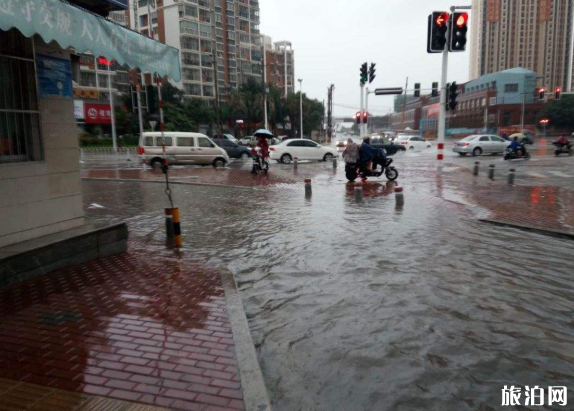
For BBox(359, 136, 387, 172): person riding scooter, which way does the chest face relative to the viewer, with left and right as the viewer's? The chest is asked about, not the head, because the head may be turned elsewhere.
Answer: facing to the right of the viewer

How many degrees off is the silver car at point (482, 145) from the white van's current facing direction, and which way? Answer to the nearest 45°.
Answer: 0° — it already faces it

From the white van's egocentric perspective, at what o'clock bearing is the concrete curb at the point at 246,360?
The concrete curb is roughly at 3 o'clock from the white van.

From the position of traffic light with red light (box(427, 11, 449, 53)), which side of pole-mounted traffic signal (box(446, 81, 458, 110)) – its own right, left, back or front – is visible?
right

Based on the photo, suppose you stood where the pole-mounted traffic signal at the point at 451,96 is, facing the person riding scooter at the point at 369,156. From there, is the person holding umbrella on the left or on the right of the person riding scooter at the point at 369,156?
right

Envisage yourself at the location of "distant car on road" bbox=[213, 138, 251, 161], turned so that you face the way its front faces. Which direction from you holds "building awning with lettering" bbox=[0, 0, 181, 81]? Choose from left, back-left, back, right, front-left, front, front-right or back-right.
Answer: right

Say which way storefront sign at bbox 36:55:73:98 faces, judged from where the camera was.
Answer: facing the viewer and to the right of the viewer

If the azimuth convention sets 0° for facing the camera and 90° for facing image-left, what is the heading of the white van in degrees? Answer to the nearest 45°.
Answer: approximately 270°

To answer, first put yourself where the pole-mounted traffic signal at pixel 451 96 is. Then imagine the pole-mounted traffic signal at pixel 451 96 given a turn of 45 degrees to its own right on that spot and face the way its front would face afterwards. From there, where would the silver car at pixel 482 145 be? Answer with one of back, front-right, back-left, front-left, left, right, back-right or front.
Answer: back-left

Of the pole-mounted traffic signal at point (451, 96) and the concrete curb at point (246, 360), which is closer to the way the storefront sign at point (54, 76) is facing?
the concrete curb

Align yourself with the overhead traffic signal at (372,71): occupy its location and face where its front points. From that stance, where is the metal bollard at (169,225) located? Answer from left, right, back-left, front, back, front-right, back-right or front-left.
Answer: right

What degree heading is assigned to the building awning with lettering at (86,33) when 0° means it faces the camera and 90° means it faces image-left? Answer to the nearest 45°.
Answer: approximately 315°
